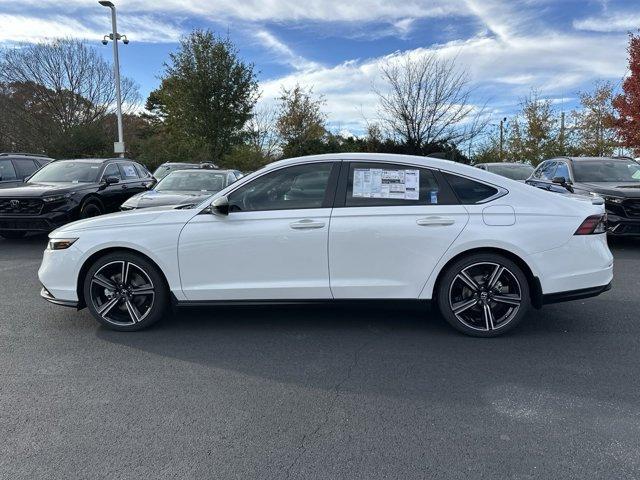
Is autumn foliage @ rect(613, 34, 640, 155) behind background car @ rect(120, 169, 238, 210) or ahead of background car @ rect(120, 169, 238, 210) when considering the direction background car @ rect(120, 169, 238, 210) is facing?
behind

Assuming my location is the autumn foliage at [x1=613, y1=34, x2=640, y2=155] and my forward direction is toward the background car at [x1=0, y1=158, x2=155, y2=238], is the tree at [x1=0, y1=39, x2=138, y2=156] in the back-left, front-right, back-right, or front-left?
front-right

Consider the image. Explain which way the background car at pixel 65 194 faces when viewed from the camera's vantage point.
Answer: facing the viewer and to the left of the viewer

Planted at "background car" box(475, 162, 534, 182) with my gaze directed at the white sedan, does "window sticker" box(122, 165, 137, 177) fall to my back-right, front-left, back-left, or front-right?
front-right

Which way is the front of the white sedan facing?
to the viewer's left

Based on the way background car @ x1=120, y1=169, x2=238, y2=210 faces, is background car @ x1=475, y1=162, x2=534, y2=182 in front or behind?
behind

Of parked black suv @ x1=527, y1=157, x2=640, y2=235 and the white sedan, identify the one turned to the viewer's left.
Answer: the white sedan

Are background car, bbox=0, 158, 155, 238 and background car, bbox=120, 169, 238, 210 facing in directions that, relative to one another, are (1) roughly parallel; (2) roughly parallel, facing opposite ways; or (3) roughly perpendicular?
roughly parallel

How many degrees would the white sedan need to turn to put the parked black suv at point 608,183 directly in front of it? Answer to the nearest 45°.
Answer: approximately 135° to its right

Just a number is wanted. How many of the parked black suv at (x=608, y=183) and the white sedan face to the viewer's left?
1

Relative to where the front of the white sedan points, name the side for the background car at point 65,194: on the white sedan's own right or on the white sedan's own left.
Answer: on the white sedan's own right
